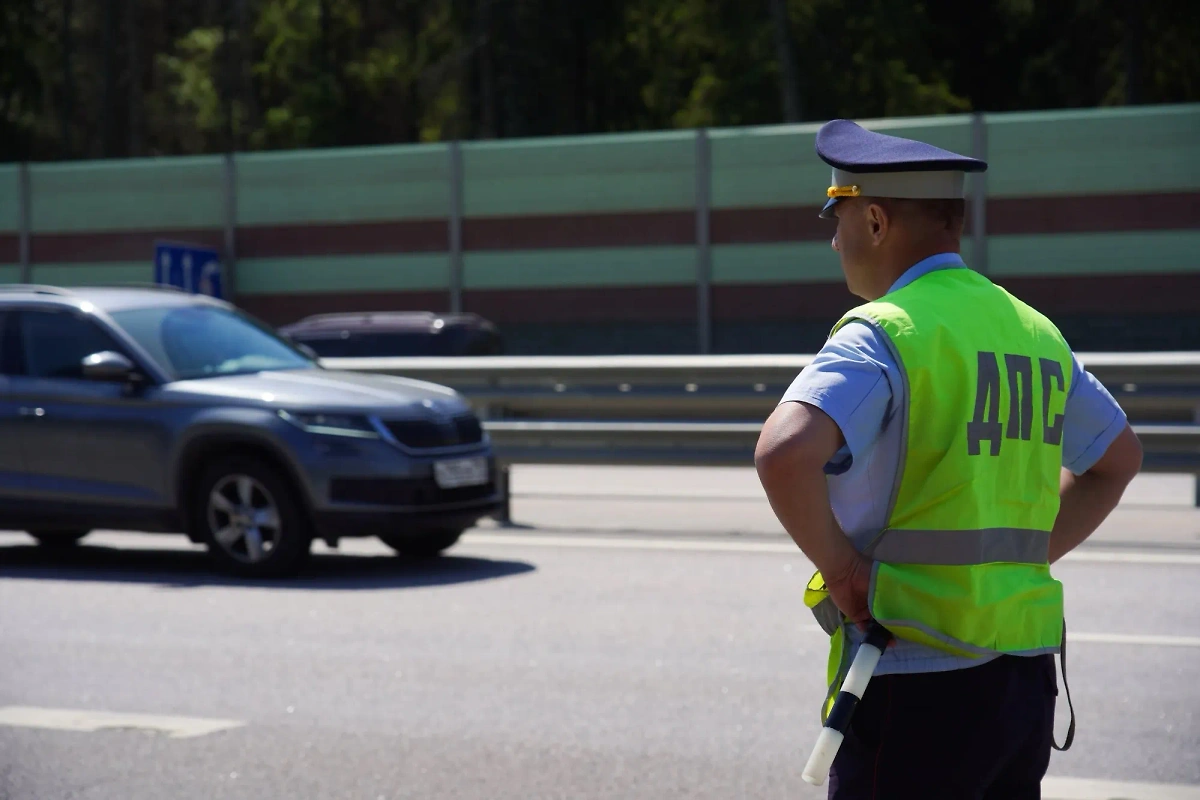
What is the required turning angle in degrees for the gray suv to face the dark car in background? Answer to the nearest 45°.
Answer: approximately 135° to its left

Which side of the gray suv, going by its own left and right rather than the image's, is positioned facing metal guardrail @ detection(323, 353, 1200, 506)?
left

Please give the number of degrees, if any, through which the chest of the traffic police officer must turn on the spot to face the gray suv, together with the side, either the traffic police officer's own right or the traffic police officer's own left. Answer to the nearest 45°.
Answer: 0° — they already face it

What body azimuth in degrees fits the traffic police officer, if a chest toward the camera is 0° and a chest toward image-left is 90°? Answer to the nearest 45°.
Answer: approximately 135°

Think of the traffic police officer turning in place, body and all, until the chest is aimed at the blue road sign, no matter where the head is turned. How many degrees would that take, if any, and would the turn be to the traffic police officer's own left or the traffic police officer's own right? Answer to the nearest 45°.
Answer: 0° — they already face it

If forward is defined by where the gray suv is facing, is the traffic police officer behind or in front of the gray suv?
in front

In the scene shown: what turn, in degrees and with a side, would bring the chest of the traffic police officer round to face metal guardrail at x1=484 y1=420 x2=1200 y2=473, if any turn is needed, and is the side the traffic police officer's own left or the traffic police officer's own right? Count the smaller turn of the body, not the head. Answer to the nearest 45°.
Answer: approximately 45° to the traffic police officer's own right

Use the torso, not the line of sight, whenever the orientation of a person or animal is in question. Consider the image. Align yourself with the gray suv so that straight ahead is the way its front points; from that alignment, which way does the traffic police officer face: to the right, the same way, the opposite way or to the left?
the opposite way

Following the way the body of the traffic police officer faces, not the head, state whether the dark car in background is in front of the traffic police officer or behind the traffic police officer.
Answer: in front

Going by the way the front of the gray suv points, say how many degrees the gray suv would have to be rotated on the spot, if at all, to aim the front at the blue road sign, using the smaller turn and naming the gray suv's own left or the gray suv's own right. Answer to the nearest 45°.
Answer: approximately 135° to the gray suv's own left
